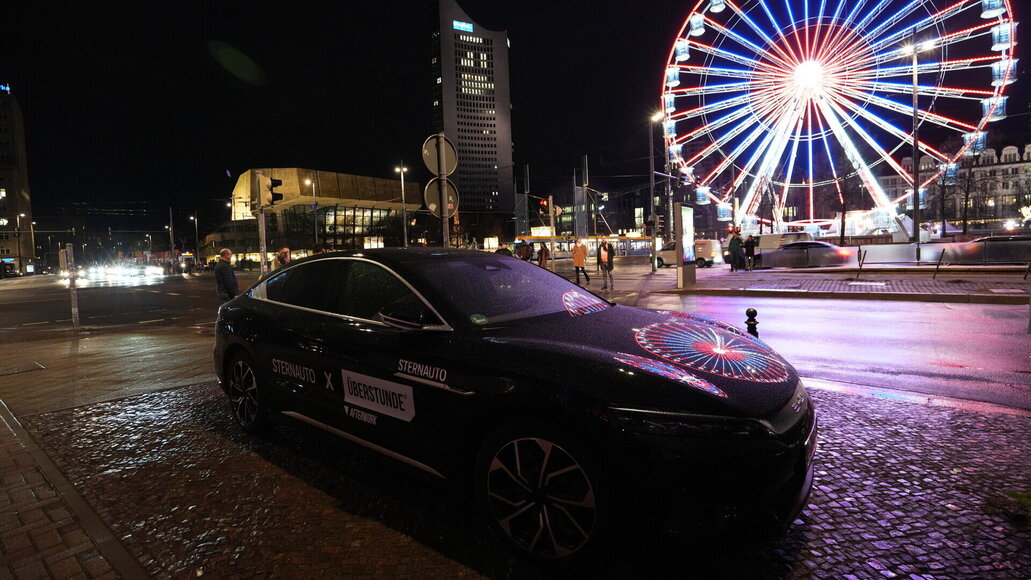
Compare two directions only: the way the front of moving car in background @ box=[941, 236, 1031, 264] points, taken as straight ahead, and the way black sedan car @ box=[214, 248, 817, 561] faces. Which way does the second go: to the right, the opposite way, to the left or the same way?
the opposite way

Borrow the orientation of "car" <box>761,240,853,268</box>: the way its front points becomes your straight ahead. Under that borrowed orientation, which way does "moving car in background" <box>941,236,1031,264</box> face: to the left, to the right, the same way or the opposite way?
the same way

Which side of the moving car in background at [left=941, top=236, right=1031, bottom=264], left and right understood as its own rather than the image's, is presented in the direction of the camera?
left

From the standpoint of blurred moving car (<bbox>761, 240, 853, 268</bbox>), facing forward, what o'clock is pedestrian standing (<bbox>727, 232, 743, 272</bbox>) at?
The pedestrian standing is roughly at 11 o'clock from the blurred moving car.

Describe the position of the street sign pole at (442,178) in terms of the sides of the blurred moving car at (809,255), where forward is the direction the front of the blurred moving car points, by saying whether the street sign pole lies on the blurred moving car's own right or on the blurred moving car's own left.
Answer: on the blurred moving car's own left

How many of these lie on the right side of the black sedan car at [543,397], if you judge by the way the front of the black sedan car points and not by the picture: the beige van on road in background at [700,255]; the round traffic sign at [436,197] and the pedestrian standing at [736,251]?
0

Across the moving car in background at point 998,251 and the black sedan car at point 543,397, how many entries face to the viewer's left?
1

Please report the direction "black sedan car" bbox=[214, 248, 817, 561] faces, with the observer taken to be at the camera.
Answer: facing the viewer and to the right of the viewer

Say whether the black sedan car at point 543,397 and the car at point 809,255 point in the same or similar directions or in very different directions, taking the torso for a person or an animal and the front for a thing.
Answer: very different directions

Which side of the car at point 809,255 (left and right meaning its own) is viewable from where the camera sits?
left

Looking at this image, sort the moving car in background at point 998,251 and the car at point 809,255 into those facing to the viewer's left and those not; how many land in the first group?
2

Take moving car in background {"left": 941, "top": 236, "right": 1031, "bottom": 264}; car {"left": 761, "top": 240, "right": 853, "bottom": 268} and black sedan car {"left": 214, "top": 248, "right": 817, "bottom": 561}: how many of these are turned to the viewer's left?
2
